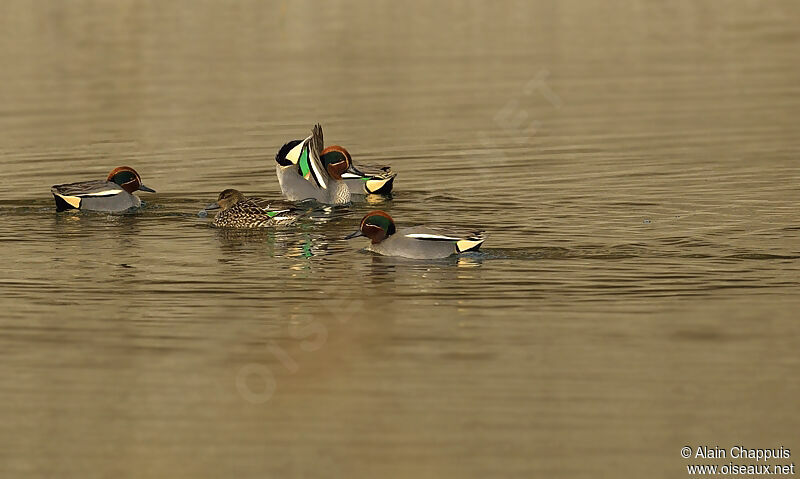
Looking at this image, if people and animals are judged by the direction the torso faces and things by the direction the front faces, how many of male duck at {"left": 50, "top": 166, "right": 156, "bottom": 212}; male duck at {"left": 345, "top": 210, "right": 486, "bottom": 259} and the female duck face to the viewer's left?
2

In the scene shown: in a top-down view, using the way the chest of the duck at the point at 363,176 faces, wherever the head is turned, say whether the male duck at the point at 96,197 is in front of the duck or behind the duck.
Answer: in front

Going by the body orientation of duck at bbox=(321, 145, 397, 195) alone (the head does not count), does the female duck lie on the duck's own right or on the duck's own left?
on the duck's own left

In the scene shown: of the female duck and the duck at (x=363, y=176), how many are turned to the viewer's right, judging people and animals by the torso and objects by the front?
0

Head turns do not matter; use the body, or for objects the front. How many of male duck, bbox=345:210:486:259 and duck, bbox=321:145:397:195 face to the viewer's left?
2

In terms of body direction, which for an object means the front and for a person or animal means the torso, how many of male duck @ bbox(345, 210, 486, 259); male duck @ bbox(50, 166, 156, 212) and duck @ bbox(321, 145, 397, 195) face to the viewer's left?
2

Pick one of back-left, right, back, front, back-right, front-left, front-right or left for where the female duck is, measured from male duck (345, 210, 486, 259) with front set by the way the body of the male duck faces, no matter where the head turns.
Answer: front-right

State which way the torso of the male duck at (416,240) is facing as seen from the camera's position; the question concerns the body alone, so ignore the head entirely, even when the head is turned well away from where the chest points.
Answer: to the viewer's left

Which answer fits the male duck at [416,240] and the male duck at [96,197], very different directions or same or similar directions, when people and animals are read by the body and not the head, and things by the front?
very different directions

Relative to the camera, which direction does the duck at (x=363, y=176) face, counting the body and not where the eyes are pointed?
to the viewer's left

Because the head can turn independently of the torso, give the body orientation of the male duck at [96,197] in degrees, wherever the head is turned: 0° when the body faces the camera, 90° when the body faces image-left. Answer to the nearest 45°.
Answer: approximately 270°

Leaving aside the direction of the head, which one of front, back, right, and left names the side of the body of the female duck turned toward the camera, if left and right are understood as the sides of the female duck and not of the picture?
left

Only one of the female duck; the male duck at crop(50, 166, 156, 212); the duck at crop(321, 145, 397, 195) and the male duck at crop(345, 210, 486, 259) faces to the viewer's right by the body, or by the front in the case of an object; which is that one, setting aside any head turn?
the male duck at crop(50, 166, 156, 212)

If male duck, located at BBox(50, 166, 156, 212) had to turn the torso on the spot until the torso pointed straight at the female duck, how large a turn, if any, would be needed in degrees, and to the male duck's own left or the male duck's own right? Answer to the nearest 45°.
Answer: approximately 45° to the male duck's own right
